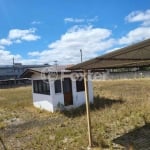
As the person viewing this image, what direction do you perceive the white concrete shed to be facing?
facing the viewer and to the right of the viewer
